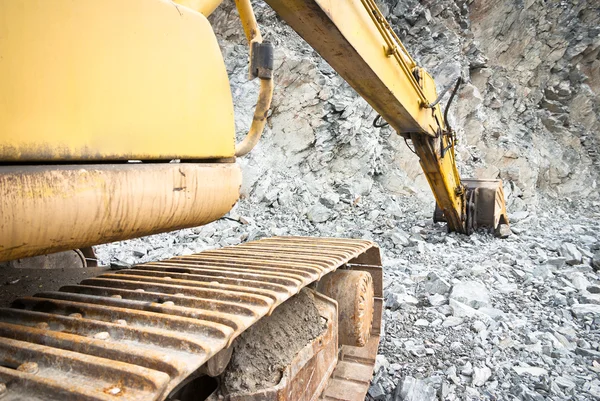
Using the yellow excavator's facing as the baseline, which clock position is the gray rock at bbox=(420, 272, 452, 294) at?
The gray rock is roughly at 12 o'clock from the yellow excavator.

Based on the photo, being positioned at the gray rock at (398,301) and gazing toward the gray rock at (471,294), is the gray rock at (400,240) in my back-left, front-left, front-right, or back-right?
front-left

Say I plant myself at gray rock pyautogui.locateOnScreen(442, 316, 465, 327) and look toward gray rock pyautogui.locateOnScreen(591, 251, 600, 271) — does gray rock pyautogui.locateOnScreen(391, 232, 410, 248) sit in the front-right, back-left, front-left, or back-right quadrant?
front-left

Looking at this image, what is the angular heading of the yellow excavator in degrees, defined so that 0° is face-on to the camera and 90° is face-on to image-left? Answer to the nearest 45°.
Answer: approximately 225°

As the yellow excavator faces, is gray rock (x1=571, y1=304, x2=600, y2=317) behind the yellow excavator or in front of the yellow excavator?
in front

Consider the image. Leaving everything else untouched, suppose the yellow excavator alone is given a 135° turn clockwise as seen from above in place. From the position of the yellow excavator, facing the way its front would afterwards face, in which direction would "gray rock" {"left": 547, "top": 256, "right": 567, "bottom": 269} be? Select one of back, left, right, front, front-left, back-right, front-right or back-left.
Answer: back-left

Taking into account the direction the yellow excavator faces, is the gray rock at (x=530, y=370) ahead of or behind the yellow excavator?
ahead

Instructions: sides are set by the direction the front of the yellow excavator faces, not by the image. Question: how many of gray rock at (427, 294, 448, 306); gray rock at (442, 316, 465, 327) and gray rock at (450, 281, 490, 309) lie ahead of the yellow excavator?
3

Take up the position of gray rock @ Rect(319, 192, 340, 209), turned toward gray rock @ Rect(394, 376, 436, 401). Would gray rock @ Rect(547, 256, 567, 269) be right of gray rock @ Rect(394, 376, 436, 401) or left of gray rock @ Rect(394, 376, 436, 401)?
left

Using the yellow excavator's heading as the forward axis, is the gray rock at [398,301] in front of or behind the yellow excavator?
in front

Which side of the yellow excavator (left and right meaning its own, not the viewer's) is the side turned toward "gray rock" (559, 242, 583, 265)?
front

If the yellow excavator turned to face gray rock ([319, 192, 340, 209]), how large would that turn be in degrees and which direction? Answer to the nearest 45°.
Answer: approximately 45° to its left

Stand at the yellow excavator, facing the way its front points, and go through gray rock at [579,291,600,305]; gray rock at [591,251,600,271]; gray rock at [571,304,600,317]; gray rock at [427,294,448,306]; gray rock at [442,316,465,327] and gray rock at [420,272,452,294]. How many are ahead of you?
6
